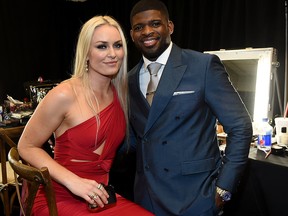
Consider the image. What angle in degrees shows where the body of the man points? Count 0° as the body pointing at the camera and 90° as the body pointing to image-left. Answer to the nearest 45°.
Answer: approximately 45°

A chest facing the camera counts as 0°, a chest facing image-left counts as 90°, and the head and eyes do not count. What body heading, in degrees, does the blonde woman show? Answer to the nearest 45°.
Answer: approximately 315°
